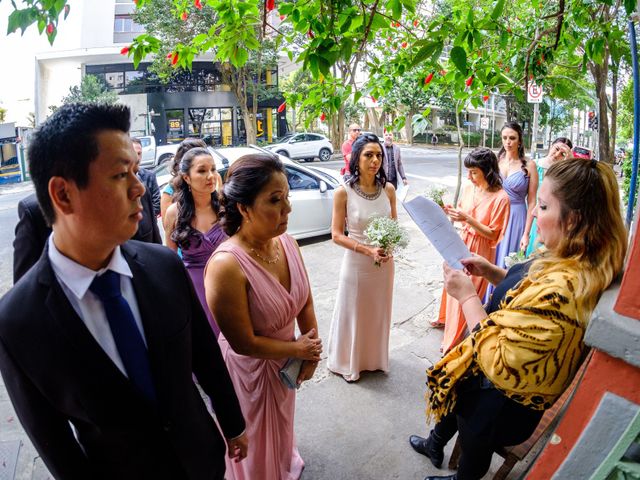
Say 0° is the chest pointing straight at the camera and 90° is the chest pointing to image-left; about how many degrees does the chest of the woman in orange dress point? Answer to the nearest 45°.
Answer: approximately 45°

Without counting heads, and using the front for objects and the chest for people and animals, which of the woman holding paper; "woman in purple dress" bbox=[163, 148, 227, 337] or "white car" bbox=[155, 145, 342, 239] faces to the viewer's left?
the woman holding paper

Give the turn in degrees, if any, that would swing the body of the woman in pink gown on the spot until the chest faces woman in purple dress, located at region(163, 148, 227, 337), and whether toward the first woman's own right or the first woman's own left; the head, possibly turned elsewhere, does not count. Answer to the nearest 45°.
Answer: approximately 135° to the first woman's own left

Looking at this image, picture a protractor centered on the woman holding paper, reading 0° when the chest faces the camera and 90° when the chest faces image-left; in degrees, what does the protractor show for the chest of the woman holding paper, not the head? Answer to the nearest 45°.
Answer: approximately 90°

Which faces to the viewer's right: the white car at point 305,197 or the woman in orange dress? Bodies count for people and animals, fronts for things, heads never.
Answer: the white car

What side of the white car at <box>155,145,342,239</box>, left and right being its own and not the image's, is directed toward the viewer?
right

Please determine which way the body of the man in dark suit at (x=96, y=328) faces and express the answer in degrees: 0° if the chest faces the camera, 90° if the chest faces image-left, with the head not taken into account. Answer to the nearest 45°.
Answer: approximately 315°

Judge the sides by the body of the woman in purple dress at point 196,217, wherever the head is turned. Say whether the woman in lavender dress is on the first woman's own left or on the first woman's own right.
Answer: on the first woman's own left

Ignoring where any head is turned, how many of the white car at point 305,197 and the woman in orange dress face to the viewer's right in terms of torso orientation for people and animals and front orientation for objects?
1
